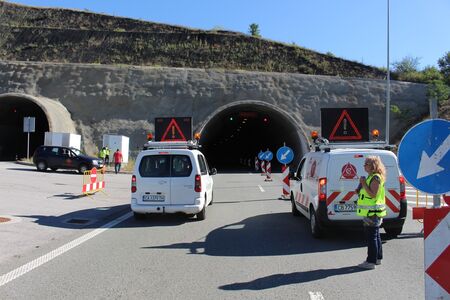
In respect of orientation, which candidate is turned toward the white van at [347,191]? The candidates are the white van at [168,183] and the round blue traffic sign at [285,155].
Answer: the round blue traffic sign

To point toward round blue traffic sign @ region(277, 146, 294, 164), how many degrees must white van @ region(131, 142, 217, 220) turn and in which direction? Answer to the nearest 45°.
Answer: approximately 45° to its right

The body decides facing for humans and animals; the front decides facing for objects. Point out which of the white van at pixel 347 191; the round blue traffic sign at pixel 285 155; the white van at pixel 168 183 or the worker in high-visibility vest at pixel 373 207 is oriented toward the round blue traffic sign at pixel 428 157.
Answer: the round blue traffic sign at pixel 285 155

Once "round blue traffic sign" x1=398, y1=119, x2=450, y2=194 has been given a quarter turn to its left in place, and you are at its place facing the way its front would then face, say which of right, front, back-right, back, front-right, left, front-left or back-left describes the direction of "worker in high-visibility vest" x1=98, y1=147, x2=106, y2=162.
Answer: back-left

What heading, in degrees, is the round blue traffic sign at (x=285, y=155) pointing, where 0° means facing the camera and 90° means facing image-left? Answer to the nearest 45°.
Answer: approximately 0°

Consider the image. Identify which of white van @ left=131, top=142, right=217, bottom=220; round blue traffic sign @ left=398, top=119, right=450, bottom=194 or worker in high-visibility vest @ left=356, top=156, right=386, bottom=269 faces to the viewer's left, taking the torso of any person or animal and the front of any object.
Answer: the worker in high-visibility vest

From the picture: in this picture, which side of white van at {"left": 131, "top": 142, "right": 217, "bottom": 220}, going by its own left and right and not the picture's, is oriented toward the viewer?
back

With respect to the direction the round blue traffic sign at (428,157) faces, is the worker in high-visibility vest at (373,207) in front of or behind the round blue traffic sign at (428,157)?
behind

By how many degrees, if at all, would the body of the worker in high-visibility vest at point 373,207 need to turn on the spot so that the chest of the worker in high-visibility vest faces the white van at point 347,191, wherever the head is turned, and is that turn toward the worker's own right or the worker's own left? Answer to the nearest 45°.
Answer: approximately 90° to the worker's own right

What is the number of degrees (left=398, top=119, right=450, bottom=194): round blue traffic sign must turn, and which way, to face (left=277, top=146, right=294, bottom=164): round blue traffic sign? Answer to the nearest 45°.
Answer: approximately 180°

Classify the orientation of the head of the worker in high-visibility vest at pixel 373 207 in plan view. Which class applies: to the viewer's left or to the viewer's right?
to the viewer's left
